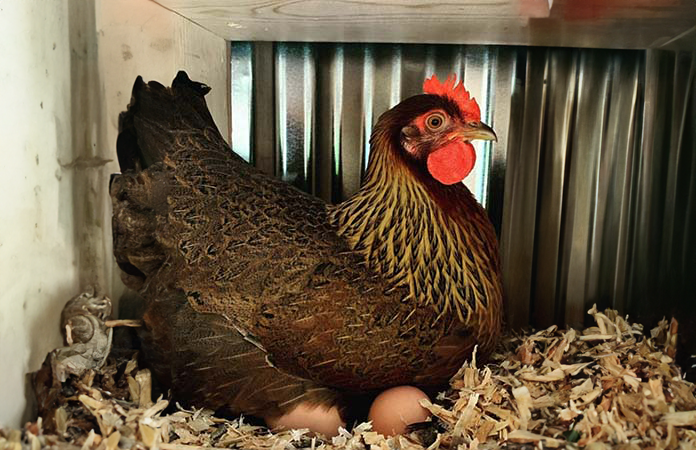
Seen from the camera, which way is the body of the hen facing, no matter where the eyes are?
to the viewer's right

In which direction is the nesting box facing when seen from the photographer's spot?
facing the viewer
